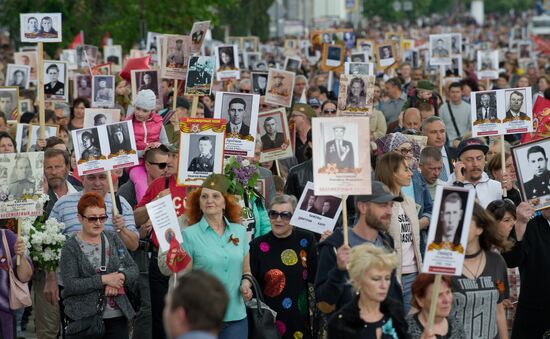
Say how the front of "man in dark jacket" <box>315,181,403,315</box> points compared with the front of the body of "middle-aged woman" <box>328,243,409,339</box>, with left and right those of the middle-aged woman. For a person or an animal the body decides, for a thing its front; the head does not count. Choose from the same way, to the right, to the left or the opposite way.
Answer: the same way

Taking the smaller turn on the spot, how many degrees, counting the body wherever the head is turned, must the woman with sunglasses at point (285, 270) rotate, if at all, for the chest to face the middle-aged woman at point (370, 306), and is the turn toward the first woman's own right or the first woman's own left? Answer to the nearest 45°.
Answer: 0° — they already face them

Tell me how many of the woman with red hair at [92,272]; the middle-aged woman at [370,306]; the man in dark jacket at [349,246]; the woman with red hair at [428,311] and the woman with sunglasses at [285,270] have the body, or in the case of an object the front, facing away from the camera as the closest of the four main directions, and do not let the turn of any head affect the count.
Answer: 0

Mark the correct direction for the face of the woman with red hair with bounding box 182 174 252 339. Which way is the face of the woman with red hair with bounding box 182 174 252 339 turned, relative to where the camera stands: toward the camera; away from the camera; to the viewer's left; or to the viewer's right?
toward the camera

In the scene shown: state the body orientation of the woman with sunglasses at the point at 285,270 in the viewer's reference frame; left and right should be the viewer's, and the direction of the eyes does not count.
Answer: facing the viewer

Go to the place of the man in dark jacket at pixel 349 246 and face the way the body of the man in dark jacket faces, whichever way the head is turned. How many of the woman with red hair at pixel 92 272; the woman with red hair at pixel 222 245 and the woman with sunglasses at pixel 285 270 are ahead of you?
0

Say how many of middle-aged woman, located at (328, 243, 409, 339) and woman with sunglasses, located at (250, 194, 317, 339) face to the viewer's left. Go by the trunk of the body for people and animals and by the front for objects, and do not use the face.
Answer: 0

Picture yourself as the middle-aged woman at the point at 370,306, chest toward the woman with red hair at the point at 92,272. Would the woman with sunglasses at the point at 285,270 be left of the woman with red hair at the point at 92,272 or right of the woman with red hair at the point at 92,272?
right

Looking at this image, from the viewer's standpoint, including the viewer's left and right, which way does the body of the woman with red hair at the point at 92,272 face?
facing the viewer and to the right of the viewer

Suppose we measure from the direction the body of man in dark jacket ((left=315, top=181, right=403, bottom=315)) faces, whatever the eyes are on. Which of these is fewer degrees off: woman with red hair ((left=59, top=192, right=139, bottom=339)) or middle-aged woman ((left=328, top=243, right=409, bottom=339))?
the middle-aged woman

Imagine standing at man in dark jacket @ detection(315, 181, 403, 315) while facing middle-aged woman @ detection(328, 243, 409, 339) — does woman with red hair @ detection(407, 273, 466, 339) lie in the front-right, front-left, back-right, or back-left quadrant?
front-left

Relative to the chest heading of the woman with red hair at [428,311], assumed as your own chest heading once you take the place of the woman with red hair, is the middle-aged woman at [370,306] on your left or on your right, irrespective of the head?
on your right

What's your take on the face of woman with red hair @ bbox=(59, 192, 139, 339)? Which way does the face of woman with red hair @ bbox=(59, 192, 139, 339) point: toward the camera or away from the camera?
toward the camera

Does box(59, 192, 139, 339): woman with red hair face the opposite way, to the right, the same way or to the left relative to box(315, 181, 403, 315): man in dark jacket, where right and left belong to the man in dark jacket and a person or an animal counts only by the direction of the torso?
the same way

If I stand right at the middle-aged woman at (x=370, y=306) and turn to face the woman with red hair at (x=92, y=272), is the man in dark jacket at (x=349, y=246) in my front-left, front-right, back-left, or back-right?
front-right

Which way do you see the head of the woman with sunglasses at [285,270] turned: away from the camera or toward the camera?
toward the camera

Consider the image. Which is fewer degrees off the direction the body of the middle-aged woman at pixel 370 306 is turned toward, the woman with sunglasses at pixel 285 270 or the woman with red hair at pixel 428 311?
the woman with red hair
